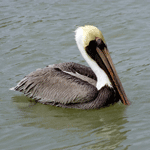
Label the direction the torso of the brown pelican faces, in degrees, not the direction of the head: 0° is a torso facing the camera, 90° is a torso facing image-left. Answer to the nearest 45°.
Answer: approximately 270°
